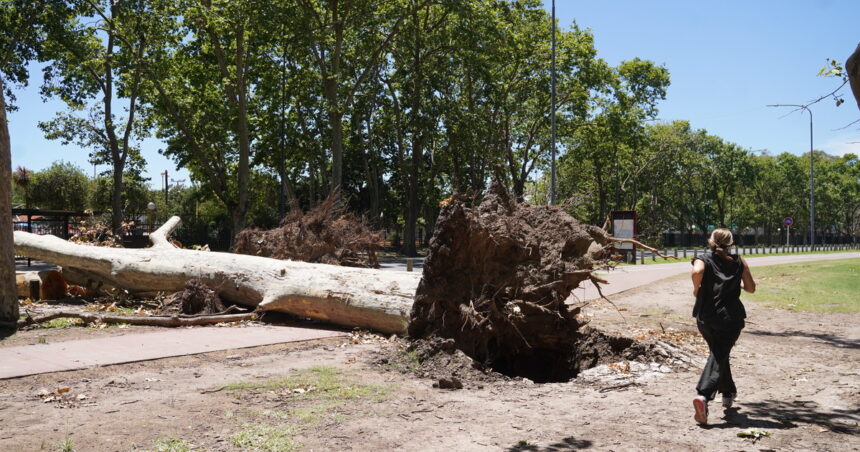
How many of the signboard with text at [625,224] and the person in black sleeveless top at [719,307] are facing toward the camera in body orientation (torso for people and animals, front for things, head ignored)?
1

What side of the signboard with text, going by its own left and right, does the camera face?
front

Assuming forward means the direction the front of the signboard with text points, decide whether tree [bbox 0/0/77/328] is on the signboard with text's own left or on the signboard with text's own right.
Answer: on the signboard with text's own right

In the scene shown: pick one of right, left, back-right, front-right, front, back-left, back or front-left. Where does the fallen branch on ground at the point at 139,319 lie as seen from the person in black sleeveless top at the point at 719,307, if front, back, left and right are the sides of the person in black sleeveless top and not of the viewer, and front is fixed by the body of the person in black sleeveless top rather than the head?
left

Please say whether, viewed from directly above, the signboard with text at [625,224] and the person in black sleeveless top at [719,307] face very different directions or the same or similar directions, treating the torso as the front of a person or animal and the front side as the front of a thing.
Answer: very different directions

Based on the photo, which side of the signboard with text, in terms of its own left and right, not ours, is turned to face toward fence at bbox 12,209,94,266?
right

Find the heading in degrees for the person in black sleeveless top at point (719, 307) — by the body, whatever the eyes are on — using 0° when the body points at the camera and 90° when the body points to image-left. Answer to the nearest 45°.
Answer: approximately 180°

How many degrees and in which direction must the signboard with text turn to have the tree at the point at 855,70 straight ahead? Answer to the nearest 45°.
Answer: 0° — it already faces it

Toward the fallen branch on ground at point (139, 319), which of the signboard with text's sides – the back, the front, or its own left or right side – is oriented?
front
